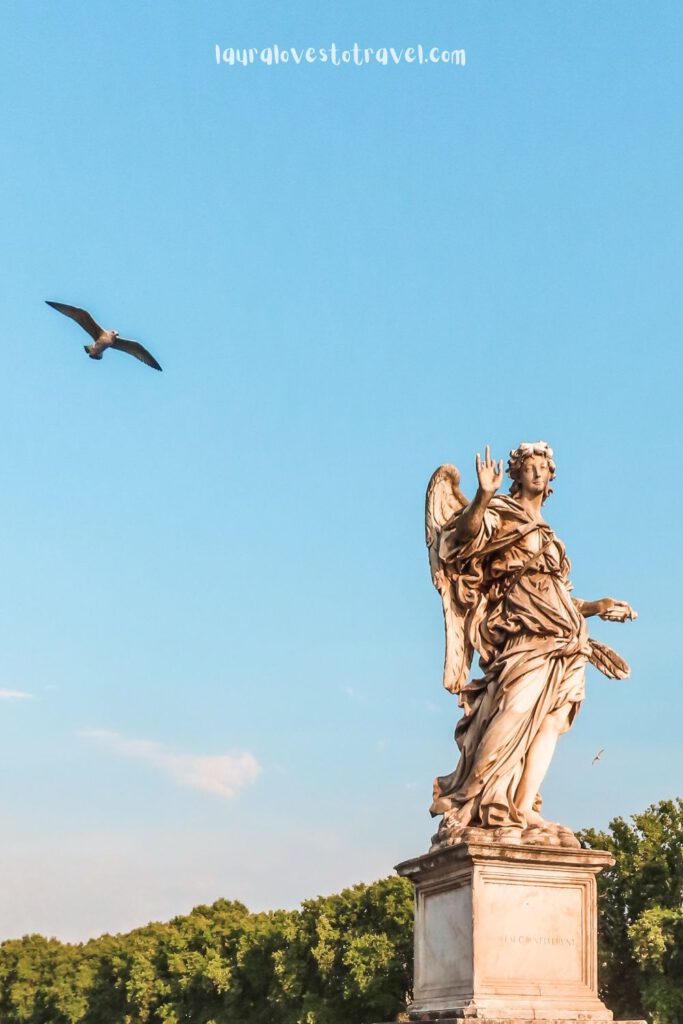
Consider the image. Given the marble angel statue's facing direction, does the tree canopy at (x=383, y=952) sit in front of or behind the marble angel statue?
behind

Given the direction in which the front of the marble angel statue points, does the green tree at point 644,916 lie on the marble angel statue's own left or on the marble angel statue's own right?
on the marble angel statue's own left

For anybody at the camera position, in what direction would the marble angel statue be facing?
facing the viewer and to the right of the viewer
